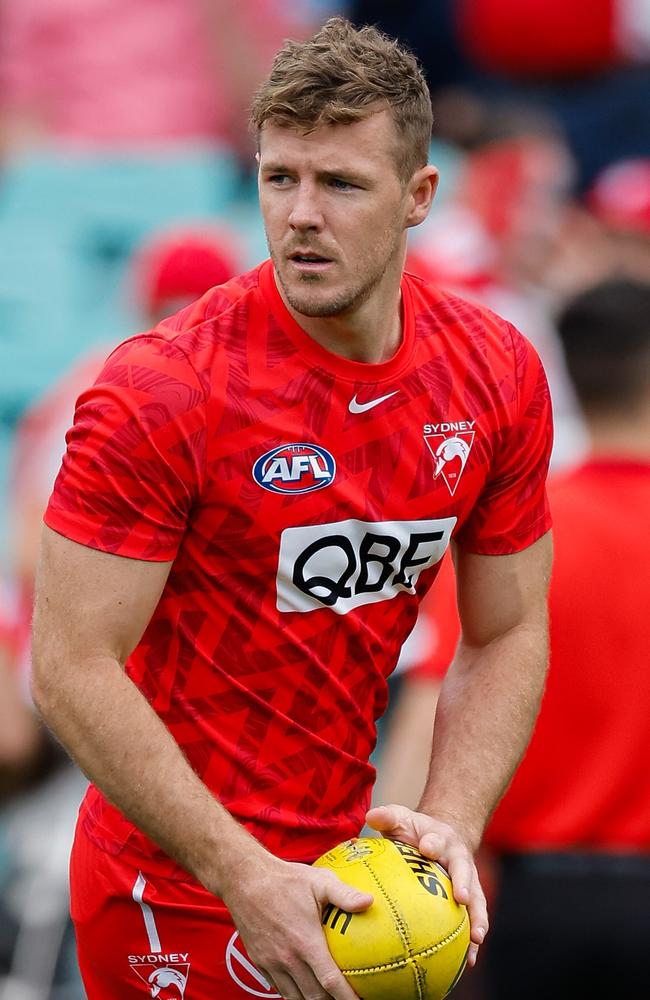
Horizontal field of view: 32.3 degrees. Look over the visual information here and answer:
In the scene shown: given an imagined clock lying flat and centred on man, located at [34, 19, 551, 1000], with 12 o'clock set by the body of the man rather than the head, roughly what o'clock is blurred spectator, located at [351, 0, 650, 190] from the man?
The blurred spectator is roughly at 8 o'clock from the man.

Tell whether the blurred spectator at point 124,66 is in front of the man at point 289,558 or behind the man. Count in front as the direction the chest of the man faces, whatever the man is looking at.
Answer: behind

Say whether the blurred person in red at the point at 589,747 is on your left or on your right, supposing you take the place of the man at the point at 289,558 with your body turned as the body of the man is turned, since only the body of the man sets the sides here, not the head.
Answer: on your left

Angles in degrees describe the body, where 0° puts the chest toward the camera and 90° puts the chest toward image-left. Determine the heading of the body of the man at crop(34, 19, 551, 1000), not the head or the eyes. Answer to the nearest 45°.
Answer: approximately 315°

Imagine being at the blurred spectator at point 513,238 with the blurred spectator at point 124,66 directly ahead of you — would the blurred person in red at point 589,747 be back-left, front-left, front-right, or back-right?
back-left

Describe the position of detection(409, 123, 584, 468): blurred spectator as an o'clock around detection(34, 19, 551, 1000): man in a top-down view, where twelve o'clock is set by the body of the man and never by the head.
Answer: The blurred spectator is roughly at 8 o'clock from the man.
